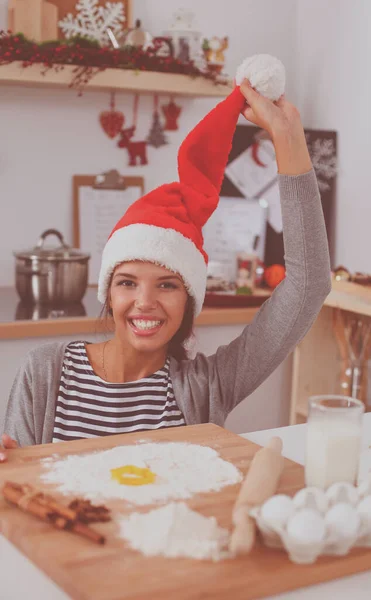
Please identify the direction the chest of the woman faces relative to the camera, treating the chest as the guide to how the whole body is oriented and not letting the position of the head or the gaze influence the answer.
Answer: toward the camera

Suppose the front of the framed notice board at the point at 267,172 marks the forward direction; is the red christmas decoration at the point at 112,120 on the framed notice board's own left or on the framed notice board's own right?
on the framed notice board's own right

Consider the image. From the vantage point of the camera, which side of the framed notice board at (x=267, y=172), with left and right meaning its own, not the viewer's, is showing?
front

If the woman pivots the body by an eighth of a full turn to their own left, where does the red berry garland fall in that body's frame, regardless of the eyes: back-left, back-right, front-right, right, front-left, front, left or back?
back-left

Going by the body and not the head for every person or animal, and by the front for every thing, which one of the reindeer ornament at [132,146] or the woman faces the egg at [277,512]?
the woman

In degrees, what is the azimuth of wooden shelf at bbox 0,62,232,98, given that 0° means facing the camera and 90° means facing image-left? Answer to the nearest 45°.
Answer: approximately 0°

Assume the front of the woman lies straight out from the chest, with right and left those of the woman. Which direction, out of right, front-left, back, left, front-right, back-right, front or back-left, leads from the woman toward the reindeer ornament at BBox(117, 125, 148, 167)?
back

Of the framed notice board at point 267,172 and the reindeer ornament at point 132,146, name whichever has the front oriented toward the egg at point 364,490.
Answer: the framed notice board

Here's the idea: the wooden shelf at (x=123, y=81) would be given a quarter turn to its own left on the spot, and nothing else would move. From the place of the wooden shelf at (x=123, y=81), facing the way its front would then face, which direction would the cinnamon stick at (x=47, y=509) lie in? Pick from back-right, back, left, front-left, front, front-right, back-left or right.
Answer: right

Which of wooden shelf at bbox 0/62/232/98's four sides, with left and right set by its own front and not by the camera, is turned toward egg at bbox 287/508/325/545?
front

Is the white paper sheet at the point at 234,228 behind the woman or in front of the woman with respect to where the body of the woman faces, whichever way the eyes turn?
behind

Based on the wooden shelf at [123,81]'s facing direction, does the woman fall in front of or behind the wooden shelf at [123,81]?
in front
